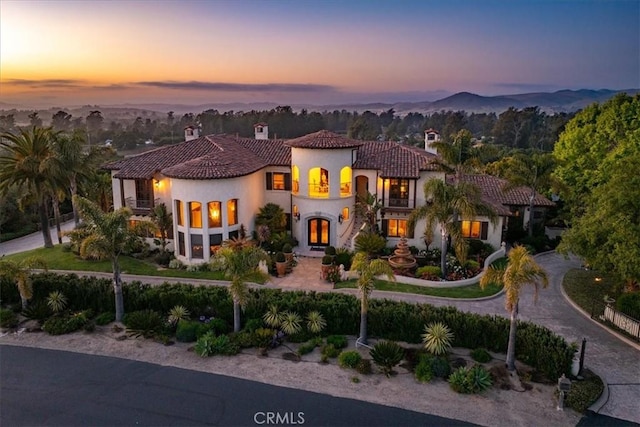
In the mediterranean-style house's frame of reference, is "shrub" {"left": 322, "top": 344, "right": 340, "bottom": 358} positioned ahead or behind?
ahead

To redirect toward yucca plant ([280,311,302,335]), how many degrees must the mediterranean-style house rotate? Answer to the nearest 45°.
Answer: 0° — it already faces it

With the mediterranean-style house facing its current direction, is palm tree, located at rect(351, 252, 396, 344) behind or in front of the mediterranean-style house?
in front

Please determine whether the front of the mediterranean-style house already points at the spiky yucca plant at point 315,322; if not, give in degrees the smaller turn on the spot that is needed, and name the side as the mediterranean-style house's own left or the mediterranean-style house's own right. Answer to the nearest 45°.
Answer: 0° — it already faces it

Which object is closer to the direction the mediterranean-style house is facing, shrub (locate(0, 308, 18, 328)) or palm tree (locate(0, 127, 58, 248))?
the shrub

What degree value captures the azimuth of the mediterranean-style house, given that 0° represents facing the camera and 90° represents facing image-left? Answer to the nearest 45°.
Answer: approximately 0°

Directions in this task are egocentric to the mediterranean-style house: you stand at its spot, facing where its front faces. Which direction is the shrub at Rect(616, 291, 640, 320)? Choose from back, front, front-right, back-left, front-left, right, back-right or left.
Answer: front-left

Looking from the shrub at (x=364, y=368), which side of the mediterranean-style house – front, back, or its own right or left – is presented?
front

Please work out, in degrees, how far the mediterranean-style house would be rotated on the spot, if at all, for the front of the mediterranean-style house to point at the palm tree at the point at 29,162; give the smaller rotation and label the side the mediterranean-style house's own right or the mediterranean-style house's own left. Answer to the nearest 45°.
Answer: approximately 90° to the mediterranean-style house's own right

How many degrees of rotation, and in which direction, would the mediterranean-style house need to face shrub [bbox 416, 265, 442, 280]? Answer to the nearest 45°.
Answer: approximately 45° to its left

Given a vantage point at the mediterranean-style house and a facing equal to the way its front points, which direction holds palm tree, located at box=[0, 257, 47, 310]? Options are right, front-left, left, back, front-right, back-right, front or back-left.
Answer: front-right
